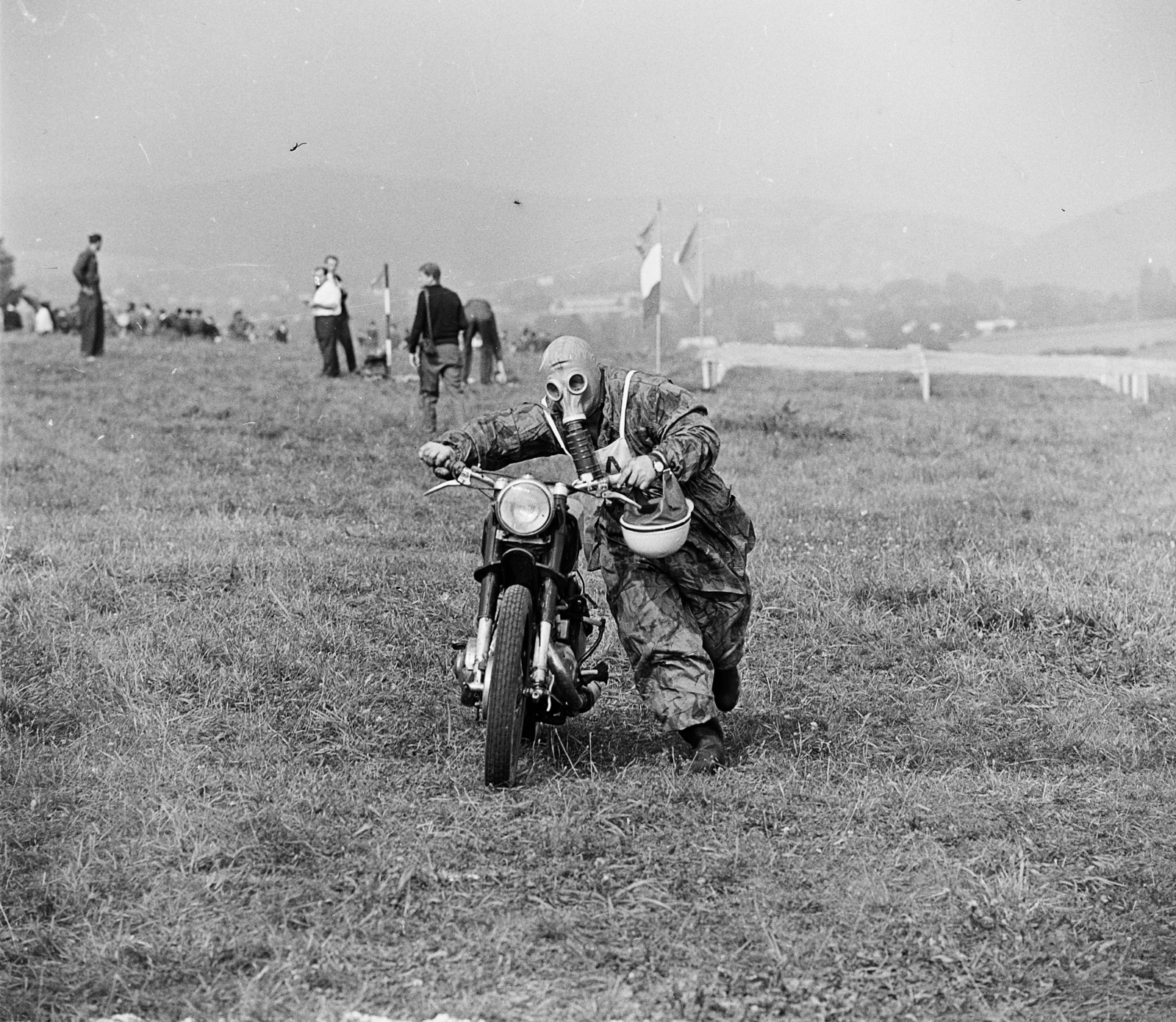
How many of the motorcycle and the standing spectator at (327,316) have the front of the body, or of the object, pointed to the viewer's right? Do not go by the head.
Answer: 0

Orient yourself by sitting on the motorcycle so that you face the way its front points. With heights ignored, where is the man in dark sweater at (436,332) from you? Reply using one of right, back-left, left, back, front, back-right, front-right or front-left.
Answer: back

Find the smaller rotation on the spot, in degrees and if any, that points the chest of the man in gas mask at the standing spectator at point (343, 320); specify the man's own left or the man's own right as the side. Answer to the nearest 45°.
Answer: approximately 135° to the man's own right

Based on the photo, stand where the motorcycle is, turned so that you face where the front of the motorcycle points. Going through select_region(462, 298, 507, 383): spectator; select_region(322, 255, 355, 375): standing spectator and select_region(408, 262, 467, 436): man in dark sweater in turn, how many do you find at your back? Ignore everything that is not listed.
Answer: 3

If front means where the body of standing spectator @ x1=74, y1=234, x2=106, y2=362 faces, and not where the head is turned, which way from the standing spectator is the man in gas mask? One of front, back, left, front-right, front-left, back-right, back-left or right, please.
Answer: right

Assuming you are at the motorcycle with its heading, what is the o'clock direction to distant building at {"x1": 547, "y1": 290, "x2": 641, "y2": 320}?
The distant building is roughly at 6 o'clock from the motorcycle.

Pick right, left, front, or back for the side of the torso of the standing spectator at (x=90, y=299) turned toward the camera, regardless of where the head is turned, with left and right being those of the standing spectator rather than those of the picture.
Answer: right

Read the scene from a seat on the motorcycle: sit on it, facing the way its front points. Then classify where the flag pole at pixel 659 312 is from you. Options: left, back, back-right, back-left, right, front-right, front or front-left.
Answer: back

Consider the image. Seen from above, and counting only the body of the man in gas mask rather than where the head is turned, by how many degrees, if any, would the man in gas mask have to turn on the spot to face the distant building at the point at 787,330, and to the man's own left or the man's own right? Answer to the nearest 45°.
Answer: approximately 135° to the man's own right

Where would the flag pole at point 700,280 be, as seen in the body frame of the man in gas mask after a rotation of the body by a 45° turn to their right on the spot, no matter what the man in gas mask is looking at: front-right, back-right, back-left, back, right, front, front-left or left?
right

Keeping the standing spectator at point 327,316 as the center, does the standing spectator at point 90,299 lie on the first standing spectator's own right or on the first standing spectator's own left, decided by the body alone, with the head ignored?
on the first standing spectator's own right

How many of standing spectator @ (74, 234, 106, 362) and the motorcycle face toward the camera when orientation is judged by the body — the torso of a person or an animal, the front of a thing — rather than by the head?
1
